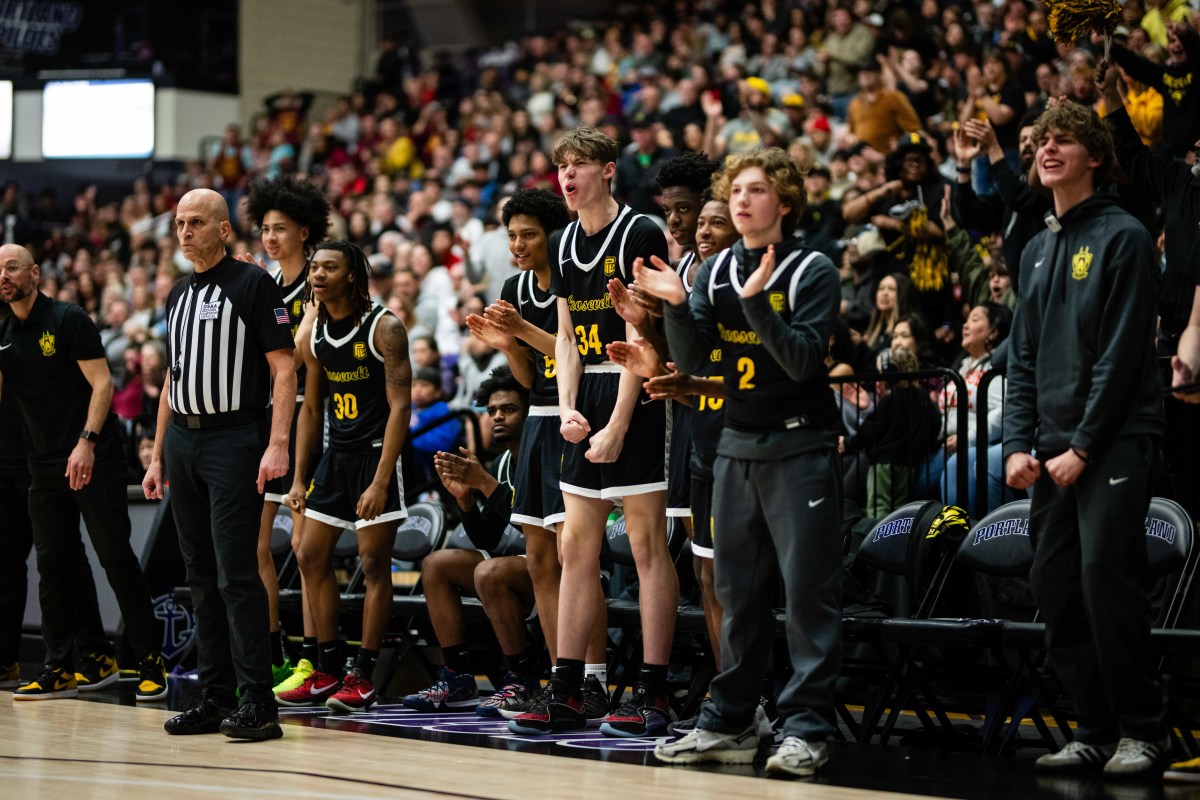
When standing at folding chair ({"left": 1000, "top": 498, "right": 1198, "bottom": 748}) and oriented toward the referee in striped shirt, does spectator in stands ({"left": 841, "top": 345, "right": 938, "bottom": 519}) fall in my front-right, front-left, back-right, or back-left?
front-right

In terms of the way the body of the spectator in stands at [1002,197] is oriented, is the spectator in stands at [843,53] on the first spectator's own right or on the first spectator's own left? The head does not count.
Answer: on the first spectator's own right

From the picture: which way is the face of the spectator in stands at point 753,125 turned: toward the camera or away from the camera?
toward the camera

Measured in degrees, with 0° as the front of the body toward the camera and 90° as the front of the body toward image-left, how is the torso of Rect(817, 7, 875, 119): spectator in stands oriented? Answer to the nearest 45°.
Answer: approximately 45°

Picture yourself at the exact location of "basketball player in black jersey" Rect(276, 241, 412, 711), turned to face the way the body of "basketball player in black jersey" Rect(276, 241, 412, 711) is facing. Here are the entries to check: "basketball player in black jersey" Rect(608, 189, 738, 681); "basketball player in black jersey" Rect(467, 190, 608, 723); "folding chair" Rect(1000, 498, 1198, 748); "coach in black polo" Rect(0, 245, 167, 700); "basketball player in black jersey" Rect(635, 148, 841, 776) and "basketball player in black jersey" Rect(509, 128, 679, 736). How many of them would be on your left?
5

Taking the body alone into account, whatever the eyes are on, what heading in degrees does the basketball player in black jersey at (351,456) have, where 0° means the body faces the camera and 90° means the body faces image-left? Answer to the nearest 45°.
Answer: approximately 45°

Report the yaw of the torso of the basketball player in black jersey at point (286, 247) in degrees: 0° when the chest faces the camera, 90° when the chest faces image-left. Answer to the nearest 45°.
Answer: approximately 45°

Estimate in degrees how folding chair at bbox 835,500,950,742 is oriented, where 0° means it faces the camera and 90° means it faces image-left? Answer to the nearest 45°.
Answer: approximately 45°

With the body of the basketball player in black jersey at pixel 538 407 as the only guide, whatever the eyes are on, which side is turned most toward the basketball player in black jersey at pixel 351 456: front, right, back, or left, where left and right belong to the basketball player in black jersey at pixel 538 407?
right

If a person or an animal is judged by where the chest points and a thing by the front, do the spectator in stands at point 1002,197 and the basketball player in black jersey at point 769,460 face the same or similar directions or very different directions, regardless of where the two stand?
same or similar directions

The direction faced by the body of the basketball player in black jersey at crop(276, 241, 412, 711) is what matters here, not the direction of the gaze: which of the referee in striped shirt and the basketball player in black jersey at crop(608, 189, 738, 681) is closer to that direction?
the referee in striped shirt

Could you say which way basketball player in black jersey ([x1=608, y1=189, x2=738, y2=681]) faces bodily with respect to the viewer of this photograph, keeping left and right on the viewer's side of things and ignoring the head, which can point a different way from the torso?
facing the viewer and to the left of the viewer

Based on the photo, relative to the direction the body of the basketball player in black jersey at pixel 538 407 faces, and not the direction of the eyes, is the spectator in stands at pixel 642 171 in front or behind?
behind

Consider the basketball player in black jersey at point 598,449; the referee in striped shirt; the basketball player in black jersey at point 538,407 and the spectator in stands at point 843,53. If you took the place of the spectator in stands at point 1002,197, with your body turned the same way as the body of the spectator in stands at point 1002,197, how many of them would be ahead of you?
3

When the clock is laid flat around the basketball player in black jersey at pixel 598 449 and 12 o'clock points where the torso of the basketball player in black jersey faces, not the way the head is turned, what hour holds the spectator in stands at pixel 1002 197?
The spectator in stands is roughly at 6 o'clock from the basketball player in black jersey.

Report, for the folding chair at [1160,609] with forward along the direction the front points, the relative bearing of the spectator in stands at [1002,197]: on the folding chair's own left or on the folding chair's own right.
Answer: on the folding chair's own right
